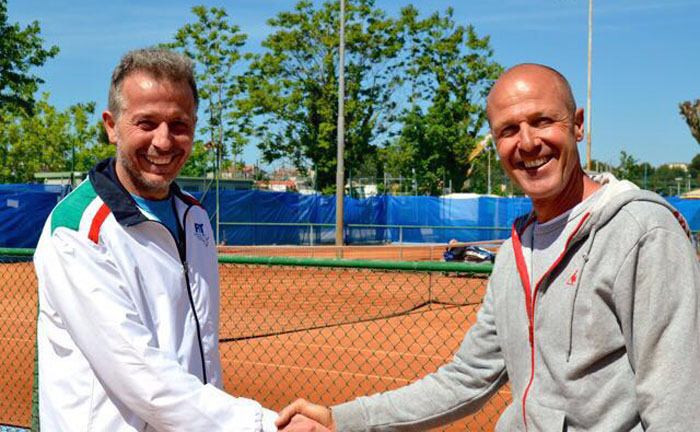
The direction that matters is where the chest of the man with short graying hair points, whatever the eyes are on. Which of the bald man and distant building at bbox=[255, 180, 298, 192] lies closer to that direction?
the bald man

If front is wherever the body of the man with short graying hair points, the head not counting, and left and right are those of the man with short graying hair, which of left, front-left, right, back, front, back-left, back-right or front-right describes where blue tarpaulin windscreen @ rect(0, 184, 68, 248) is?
back-left

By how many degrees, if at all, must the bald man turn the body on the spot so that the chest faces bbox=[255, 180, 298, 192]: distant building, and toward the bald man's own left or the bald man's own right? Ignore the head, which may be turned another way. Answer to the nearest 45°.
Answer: approximately 135° to the bald man's own right

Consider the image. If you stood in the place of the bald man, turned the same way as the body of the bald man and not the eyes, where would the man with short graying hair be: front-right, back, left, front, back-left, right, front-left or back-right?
front-right

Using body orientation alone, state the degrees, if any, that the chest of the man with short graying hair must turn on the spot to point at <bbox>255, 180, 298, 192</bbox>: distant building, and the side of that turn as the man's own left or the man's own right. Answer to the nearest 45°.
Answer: approximately 135° to the man's own left

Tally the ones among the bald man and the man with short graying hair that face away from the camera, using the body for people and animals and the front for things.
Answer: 0

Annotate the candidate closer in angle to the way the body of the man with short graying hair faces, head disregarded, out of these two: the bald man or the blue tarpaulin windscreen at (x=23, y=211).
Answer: the bald man

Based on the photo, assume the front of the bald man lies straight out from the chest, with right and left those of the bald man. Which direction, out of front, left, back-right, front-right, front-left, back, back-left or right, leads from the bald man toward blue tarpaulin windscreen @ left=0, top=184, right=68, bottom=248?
right
